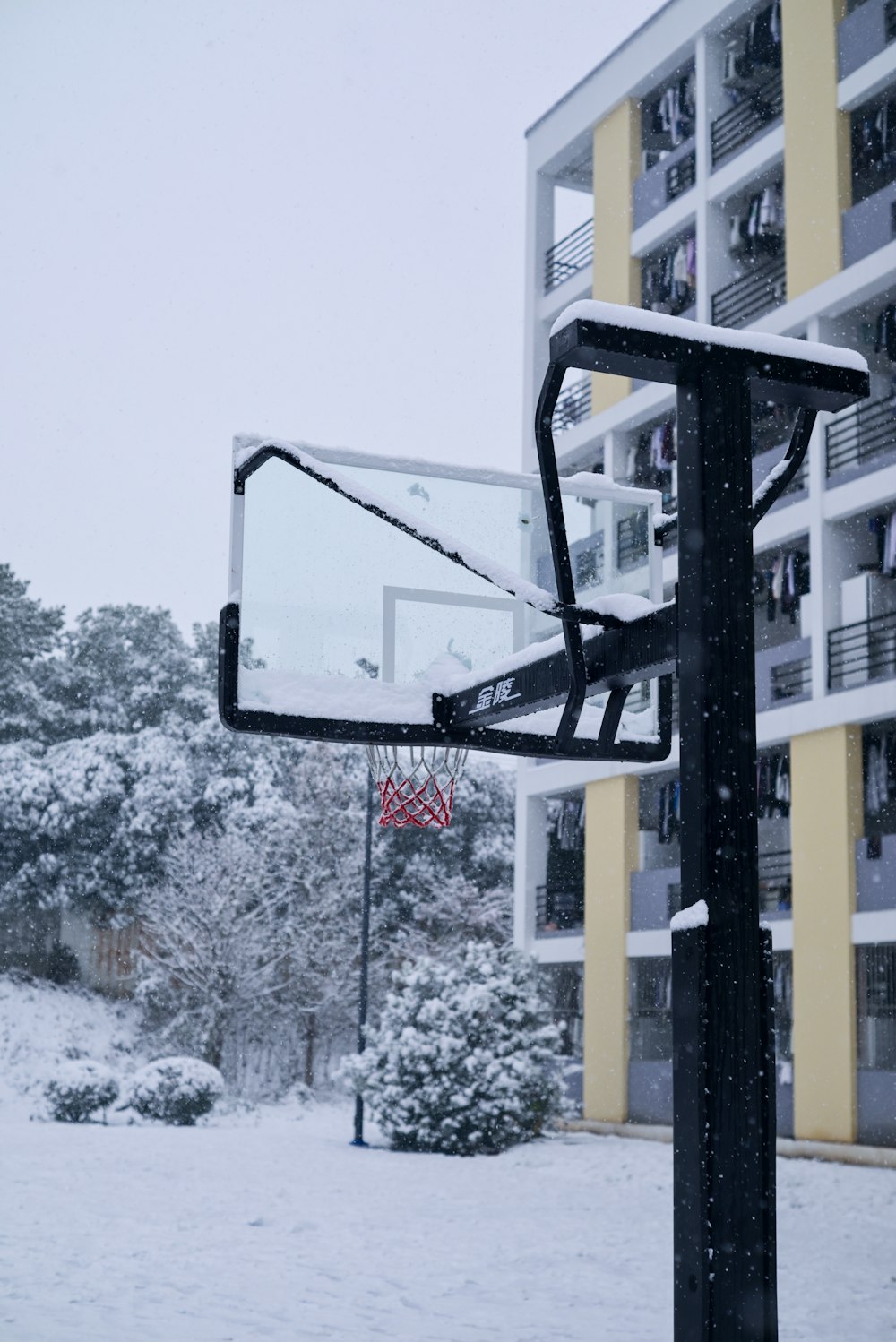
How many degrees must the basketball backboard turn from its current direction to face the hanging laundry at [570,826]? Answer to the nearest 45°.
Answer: approximately 45° to its right

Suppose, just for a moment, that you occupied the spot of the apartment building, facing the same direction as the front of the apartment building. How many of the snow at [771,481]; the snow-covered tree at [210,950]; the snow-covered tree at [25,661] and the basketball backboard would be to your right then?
2

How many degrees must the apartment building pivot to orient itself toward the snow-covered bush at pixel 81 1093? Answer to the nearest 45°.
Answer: approximately 45° to its right

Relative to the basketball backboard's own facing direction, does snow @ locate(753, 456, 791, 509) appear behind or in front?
behind

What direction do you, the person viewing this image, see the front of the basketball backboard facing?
facing away from the viewer and to the left of the viewer

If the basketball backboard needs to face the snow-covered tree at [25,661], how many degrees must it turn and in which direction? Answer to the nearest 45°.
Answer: approximately 45° to its right

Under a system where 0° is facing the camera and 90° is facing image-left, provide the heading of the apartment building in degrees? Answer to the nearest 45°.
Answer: approximately 45°

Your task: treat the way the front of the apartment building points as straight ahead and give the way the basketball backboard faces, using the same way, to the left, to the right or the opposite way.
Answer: to the right

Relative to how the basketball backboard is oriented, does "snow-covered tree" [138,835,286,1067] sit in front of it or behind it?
in front

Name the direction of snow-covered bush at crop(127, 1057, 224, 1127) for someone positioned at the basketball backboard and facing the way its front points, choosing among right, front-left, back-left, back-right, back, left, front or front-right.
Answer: front-right

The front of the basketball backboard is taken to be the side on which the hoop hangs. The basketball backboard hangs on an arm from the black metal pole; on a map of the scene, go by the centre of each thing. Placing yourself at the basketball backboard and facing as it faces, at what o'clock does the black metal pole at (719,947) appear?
The black metal pole is roughly at 7 o'clock from the basketball backboard.

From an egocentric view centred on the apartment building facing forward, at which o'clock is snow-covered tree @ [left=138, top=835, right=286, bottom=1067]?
The snow-covered tree is roughly at 3 o'clock from the apartment building.

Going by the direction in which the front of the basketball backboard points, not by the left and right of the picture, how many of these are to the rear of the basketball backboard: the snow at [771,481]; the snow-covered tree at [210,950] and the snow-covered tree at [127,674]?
1

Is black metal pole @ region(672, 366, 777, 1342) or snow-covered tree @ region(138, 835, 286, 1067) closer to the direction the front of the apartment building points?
the black metal pole

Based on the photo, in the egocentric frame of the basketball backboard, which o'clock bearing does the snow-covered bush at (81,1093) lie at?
The snow-covered bush is roughly at 1 o'clock from the basketball backboard.

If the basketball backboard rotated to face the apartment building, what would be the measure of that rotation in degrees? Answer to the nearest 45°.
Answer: approximately 45° to its right
